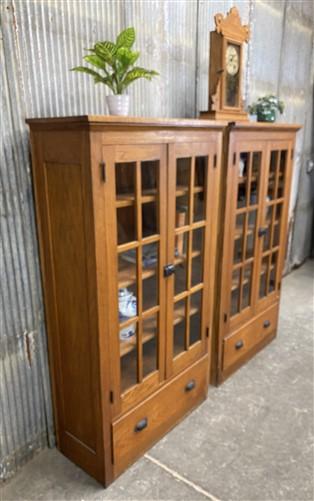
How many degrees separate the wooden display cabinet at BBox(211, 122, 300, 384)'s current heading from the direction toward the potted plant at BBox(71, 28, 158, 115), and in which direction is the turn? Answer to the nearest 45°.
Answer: approximately 90° to its right

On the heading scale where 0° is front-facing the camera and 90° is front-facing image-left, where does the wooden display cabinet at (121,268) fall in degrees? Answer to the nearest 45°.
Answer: approximately 315°

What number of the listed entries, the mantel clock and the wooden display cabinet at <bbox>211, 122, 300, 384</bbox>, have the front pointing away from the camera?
0

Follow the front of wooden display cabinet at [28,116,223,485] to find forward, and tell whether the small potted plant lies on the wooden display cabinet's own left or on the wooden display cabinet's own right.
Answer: on the wooden display cabinet's own left

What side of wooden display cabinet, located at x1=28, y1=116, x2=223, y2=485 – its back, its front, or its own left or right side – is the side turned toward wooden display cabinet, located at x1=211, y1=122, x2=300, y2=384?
left

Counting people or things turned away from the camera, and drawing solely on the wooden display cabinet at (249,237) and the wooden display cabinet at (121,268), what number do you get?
0

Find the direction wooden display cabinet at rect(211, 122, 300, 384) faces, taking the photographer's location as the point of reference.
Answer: facing the viewer and to the right of the viewer

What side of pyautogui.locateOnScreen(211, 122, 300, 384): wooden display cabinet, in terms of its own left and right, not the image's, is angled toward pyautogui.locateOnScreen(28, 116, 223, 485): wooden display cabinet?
right
